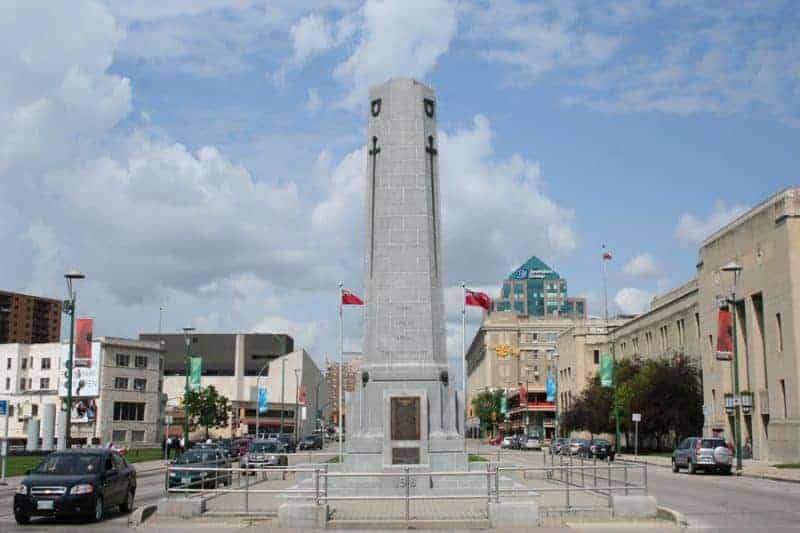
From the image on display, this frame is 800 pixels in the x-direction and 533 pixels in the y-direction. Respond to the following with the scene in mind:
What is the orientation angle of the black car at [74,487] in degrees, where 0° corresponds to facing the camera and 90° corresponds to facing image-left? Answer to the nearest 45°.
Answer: approximately 45°

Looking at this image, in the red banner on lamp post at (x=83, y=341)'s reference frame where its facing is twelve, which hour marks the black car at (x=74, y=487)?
The black car is roughly at 12 o'clock from the red banner on lamp post.

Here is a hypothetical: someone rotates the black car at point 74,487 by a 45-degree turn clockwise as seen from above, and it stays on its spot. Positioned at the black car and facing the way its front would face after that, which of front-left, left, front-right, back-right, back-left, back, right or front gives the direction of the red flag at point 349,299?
back-right

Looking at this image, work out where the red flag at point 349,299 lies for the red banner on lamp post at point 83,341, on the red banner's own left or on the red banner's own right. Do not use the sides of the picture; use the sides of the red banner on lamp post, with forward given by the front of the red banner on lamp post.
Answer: on the red banner's own left

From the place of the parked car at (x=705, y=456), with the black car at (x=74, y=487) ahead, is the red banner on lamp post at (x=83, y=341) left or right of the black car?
right

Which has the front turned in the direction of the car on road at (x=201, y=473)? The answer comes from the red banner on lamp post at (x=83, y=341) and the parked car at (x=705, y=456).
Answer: the red banner on lamp post

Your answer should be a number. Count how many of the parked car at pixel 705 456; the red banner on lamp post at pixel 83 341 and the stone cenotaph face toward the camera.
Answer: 2

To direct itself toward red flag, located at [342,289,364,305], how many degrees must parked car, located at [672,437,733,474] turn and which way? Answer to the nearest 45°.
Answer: approximately 90° to its left

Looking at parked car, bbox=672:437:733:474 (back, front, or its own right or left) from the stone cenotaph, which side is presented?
left

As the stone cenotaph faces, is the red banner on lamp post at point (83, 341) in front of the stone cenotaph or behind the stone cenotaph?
behind

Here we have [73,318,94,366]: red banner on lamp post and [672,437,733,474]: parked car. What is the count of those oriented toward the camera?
1

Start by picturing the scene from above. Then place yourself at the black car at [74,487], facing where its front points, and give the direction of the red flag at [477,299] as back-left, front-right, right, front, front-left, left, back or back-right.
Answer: back

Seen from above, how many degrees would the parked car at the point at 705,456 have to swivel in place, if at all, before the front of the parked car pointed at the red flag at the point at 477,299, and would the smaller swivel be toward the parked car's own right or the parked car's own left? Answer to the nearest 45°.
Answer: approximately 45° to the parked car's own left
